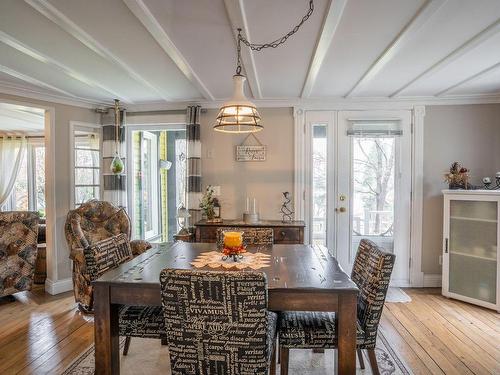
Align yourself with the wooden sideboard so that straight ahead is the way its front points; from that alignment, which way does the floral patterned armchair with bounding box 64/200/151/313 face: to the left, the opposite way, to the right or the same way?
to the left

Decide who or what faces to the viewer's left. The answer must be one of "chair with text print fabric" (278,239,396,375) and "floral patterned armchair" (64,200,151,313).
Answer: the chair with text print fabric

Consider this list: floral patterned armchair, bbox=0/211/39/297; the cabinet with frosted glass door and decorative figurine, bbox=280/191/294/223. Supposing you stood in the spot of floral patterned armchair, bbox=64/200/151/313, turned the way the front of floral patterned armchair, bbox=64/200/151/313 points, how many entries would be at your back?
1

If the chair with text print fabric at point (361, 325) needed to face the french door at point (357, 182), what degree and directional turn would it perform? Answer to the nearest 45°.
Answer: approximately 90° to its right

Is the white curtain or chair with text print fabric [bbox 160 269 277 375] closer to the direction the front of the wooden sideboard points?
the chair with text print fabric

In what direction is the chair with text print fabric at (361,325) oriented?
to the viewer's left

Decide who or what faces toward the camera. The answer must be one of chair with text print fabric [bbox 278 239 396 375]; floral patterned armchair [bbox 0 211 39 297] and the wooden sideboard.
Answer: the wooden sideboard

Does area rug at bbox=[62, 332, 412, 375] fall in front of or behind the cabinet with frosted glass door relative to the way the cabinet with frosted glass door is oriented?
in front

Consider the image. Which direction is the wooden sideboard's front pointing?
toward the camera

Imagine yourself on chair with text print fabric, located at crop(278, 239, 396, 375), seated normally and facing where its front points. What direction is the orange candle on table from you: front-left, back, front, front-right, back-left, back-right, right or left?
front

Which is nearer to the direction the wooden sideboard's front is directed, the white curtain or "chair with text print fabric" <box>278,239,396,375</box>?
the chair with text print fabric

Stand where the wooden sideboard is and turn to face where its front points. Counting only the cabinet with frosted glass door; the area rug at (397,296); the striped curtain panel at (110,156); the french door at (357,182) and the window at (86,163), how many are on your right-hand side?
2
